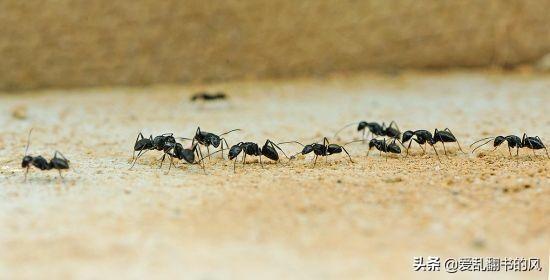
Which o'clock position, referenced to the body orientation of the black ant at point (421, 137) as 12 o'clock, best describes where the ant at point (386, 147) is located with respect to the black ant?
The ant is roughly at 11 o'clock from the black ant.

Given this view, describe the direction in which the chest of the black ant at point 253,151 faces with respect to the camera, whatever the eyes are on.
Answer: to the viewer's left

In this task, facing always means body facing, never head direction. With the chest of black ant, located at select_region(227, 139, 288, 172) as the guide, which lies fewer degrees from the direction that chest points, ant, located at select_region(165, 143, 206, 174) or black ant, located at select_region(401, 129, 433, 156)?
the ant

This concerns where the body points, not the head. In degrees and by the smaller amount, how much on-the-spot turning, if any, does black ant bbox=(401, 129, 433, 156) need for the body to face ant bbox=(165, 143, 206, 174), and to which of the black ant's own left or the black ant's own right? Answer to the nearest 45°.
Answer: approximately 45° to the black ant's own left

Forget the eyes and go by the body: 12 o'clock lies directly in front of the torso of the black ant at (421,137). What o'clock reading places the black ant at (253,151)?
the black ant at (253,151) is roughly at 11 o'clock from the black ant at (421,137).

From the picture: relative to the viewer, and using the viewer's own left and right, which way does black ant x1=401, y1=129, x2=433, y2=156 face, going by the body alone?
facing to the left of the viewer
